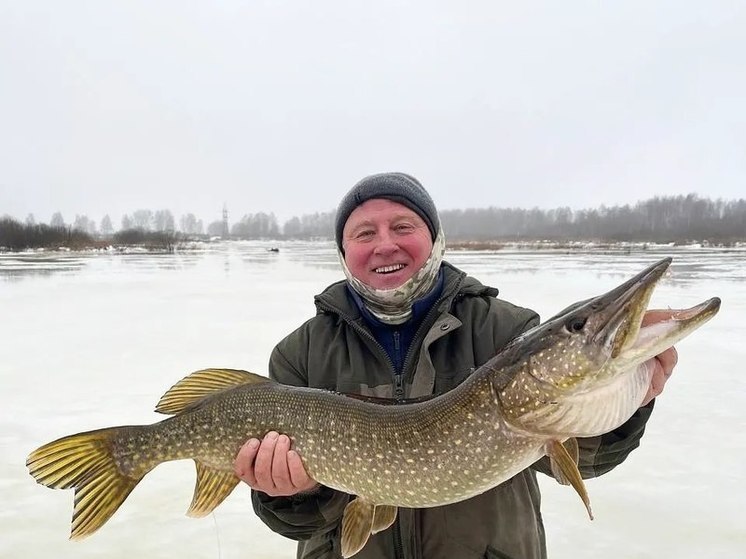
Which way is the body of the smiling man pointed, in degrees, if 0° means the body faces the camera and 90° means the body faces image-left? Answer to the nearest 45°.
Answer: approximately 0°

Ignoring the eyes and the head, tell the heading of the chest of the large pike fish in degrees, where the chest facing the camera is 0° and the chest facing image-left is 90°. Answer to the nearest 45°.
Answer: approximately 270°
